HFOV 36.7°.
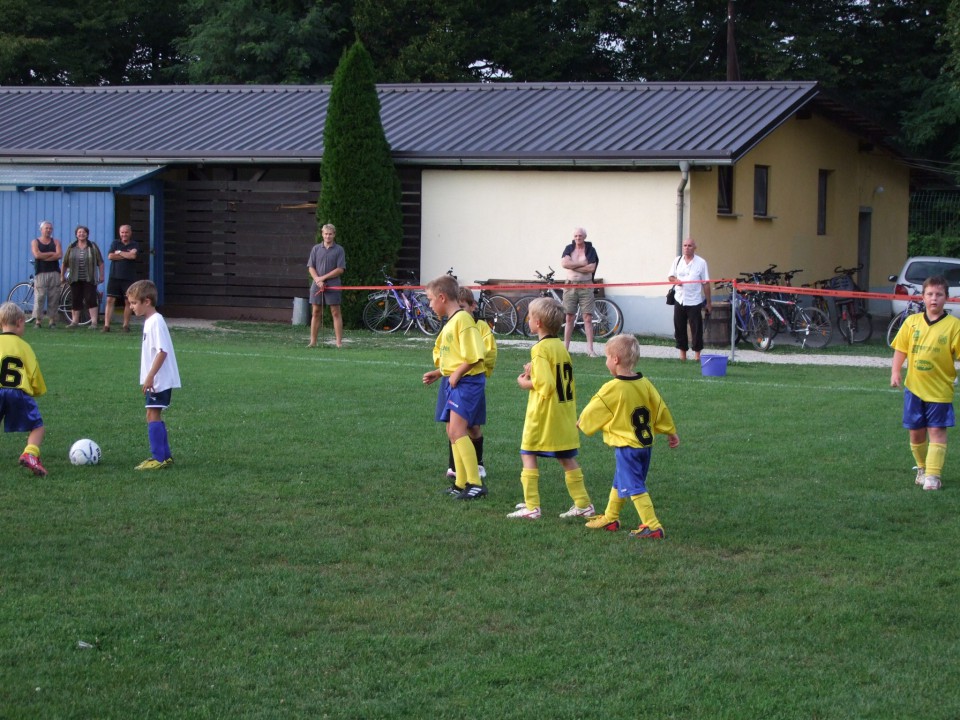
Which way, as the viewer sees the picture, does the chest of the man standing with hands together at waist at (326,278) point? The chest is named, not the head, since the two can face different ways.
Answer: toward the camera

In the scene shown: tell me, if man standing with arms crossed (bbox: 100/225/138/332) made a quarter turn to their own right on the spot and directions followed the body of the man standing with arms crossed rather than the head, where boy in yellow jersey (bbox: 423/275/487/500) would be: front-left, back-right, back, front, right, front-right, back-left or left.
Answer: left

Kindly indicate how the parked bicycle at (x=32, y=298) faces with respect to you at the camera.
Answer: facing to the left of the viewer

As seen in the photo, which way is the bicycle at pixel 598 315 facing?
to the viewer's left

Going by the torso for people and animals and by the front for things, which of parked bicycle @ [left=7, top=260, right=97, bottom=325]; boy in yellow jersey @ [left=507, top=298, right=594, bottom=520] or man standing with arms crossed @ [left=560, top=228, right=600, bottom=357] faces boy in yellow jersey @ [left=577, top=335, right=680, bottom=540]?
the man standing with arms crossed

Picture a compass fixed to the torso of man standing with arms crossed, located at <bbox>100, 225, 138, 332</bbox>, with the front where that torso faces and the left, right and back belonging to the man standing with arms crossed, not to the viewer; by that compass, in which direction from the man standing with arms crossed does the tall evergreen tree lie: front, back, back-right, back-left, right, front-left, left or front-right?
left

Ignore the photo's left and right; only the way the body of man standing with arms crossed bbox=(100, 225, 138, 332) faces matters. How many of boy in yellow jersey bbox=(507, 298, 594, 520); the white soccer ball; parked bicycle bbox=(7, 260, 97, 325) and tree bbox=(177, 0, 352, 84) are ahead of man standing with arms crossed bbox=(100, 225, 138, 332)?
2

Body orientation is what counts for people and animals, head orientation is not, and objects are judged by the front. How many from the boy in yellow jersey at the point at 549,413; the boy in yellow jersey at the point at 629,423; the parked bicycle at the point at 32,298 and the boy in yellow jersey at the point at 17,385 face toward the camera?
0

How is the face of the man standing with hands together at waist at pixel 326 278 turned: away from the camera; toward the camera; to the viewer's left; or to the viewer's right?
toward the camera

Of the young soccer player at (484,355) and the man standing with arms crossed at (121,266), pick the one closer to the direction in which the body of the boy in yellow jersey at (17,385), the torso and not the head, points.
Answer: the man standing with arms crossed

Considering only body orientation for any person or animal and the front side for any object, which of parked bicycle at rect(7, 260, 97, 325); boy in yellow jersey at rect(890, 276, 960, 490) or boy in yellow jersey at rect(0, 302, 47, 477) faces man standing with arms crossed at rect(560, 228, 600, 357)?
boy in yellow jersey at rect(0, 302, 47, 477)

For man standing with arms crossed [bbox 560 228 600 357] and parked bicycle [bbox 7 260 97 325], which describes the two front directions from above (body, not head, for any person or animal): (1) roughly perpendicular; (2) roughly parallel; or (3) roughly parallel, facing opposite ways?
roughly perpendicular

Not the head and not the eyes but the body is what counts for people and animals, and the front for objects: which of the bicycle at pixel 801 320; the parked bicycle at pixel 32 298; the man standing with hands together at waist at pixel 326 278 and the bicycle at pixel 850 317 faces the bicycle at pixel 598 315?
the bicycle at pixel 801 320

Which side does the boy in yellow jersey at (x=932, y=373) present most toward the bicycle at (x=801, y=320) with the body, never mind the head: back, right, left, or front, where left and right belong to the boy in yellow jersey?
back

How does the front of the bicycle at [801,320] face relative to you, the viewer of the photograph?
facing to the left of the viewer

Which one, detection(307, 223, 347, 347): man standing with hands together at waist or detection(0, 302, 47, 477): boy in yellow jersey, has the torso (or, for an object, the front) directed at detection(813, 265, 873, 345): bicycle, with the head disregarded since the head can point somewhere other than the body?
the boy in yellow jersey
